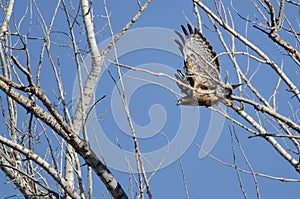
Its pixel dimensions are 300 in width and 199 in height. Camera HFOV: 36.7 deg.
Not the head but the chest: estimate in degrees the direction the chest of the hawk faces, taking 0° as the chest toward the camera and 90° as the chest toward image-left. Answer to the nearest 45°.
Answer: approximately 90°
